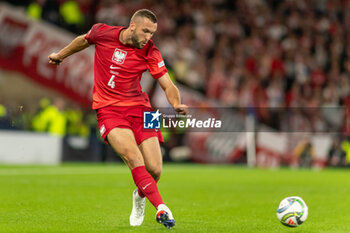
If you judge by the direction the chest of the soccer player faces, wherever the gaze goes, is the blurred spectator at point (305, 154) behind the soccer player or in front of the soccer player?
behind

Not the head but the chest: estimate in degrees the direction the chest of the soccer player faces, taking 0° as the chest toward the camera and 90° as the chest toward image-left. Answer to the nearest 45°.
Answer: approximately 0°

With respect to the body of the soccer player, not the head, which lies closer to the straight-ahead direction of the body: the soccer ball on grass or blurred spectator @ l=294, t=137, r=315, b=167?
the soccer ball on grass

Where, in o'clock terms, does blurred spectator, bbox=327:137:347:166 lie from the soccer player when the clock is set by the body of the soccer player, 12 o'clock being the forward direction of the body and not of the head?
The blurred spectator is roughly at 7 o'clock from the soccer player.

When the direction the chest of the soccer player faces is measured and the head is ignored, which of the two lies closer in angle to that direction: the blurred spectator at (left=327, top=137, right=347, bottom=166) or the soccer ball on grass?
the soccer ball on grass

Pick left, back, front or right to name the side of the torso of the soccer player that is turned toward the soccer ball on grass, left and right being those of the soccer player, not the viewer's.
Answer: left
